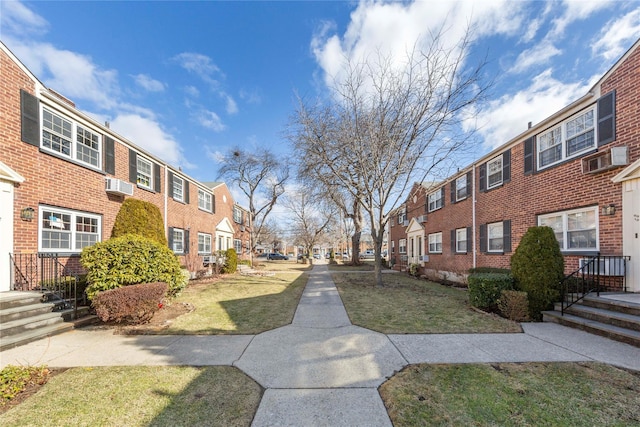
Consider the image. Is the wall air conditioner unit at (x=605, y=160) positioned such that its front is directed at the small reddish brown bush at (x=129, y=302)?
yes

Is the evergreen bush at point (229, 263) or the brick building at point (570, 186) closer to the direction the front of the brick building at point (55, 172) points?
the brick building

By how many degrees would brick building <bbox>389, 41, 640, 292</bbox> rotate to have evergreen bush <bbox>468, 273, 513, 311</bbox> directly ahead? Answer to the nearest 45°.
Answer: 0° — it already faces it

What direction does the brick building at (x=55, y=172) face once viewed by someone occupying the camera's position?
facing the viewer and to the right of the viewer

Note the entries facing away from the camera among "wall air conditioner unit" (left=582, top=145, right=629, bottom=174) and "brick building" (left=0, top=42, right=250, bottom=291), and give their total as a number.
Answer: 0

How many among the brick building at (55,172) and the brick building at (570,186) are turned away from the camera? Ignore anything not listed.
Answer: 0

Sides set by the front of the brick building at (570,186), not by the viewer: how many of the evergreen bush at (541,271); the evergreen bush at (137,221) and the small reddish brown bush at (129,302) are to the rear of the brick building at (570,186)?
0

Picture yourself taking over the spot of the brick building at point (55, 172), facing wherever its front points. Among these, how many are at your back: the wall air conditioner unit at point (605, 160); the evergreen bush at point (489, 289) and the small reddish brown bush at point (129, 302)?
0

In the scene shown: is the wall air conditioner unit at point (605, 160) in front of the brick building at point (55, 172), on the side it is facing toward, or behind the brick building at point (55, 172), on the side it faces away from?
in front

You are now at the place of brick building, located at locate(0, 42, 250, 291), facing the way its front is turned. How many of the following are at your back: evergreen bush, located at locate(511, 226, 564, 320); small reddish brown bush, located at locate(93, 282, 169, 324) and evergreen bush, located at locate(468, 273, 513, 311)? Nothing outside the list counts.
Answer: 0

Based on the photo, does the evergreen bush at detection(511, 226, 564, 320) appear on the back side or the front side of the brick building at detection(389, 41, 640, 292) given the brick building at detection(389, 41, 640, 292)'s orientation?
on the front side

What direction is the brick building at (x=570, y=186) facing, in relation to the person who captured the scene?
facing the viewer and to the left of the viewer

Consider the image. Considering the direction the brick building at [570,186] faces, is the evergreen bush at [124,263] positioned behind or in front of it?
in front
